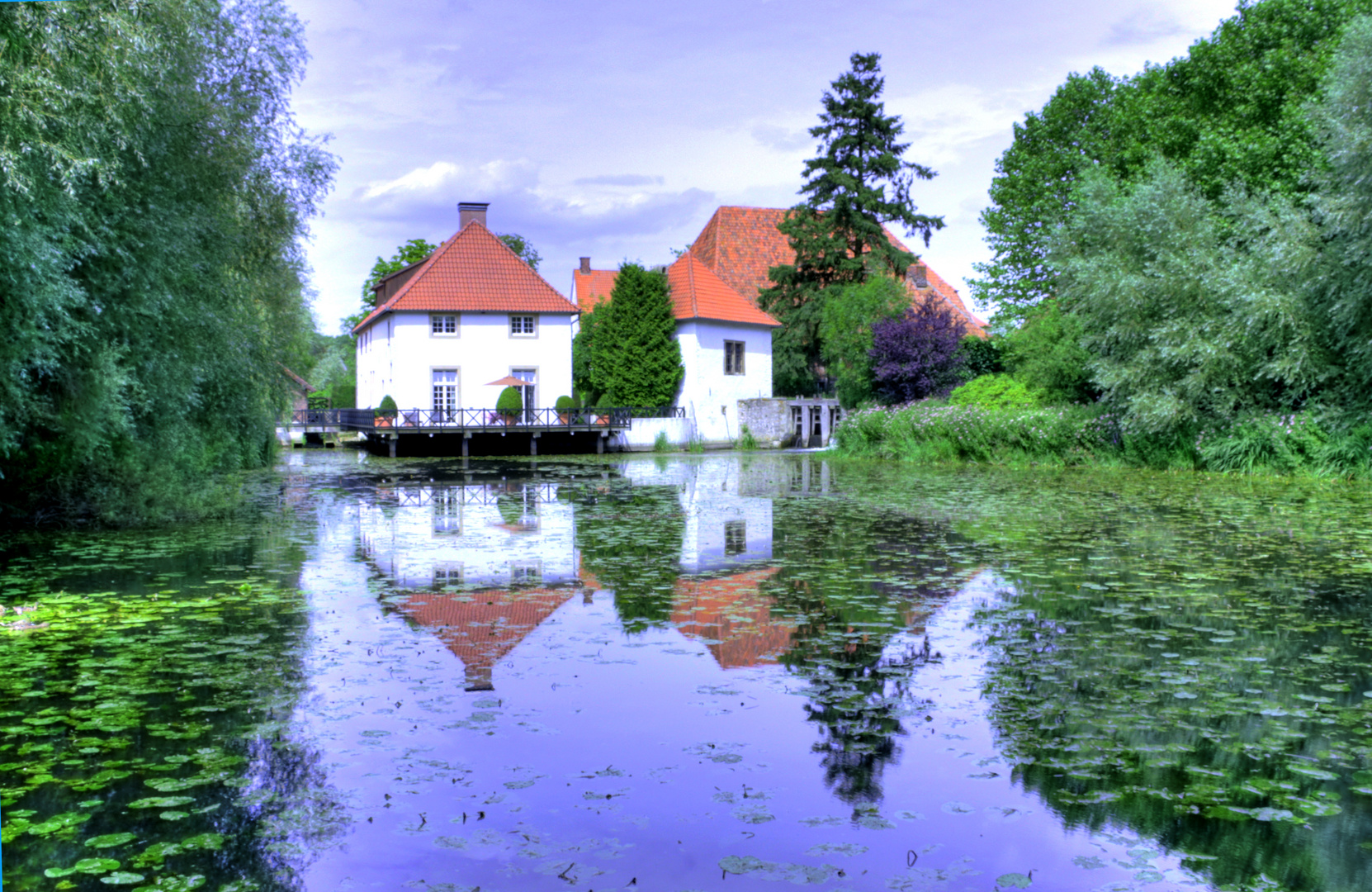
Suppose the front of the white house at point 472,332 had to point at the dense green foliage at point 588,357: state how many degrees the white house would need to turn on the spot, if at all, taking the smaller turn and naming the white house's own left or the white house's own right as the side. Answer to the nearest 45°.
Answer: approximately 135° to the white house's own left

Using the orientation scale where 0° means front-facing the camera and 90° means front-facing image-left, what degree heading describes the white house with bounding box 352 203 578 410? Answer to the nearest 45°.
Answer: approximately 0°

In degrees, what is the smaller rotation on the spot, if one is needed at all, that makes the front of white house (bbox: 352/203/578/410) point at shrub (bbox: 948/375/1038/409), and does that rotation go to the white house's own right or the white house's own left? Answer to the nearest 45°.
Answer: approximately 45° to the white house's own left

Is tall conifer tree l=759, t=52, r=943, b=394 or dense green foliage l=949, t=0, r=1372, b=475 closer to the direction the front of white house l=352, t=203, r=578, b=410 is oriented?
the dense green foliage

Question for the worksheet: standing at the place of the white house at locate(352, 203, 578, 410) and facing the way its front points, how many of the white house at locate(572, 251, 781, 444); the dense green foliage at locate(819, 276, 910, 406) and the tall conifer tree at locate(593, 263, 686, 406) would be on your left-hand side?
3

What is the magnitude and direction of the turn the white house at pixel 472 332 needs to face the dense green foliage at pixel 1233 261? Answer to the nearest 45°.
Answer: approximately 45° to its left

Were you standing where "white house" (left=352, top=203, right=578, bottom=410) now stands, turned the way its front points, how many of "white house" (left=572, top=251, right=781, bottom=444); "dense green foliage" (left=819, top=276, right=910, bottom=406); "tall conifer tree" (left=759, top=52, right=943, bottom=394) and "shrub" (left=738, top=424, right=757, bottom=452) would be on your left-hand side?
4

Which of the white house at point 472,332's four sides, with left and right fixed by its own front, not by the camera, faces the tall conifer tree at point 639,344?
left

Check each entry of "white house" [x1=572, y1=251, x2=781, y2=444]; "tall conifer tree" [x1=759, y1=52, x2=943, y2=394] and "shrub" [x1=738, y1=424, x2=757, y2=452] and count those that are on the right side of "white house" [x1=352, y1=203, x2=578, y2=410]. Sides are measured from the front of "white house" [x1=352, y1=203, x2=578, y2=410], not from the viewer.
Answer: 0

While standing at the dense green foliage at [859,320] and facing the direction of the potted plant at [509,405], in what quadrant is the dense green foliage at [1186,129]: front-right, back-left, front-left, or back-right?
back-left

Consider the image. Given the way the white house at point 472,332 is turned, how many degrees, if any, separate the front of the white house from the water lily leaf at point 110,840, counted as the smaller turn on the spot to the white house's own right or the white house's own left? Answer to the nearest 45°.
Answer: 0° — it already faces it

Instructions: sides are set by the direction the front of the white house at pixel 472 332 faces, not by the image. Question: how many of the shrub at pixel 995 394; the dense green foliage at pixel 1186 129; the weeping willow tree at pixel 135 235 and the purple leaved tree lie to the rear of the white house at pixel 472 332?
0

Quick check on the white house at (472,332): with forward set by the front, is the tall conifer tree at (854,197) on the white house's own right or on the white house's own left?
on the white house's own left

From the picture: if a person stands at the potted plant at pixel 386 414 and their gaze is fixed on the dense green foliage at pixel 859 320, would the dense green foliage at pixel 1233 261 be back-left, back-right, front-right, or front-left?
front-right

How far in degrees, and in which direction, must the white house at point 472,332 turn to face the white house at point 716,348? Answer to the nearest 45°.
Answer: approximately 90° to its left

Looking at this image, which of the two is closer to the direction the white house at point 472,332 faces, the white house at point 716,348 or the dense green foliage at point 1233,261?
the dense green foliage
